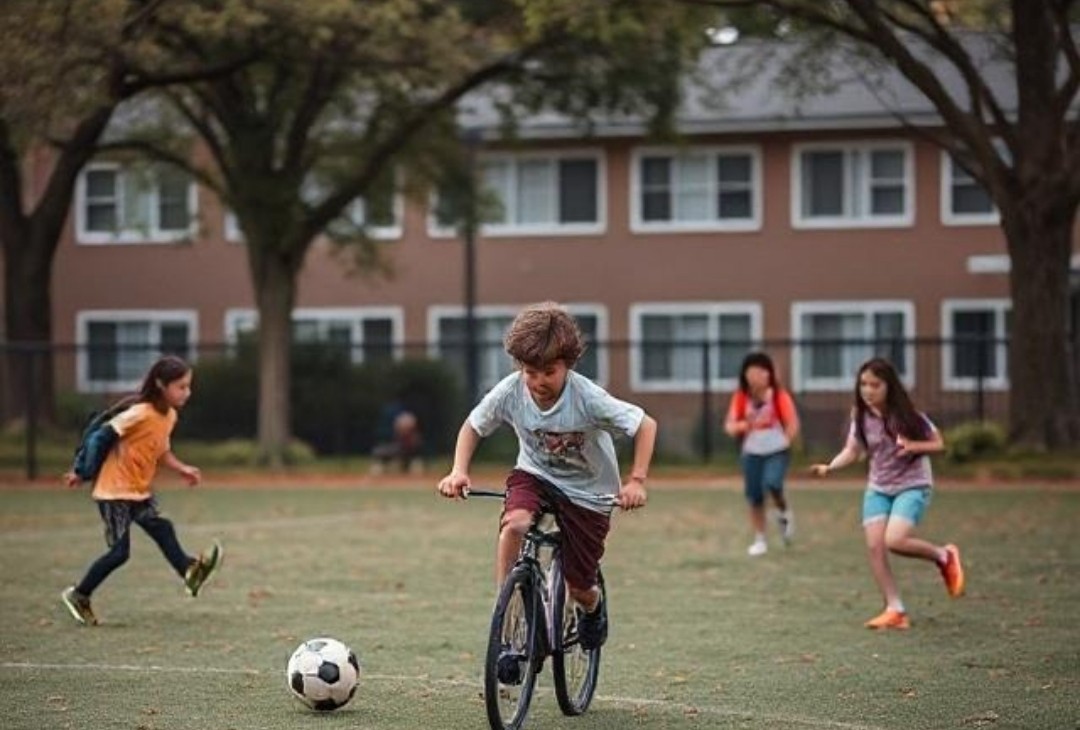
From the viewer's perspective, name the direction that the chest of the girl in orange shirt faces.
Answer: to the viewer's right

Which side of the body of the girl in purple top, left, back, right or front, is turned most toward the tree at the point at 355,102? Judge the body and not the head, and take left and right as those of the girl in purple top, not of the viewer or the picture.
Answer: right

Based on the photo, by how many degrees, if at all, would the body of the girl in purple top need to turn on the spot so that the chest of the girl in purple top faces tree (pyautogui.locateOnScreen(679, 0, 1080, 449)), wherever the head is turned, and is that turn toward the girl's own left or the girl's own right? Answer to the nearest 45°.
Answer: approximately 135° to the girl's own right

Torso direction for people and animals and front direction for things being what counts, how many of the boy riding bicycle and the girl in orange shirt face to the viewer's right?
1

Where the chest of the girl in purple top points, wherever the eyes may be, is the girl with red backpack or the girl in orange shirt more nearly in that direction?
the girl in orange shirt

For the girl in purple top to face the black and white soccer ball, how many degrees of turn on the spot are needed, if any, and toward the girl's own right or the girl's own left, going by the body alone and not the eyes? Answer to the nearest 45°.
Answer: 0° — they already face it

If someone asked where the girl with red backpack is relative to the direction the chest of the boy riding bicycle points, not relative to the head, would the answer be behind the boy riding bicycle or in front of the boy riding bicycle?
behind

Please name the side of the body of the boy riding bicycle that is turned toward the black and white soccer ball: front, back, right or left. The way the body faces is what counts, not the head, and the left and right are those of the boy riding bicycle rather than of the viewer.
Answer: right

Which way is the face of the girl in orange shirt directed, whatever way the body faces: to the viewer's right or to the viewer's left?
to the viewer's right

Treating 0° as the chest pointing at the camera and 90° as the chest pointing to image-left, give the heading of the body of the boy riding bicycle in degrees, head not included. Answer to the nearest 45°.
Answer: approximately 0°
